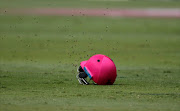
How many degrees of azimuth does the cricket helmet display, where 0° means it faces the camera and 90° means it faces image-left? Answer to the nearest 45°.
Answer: approximately 90°
